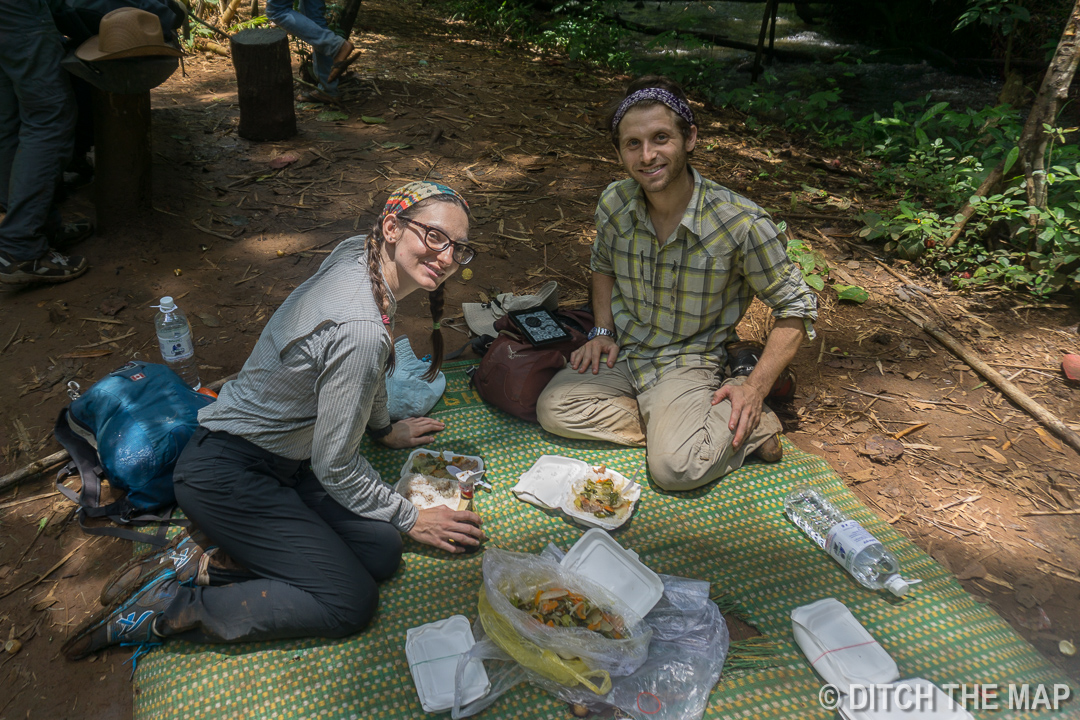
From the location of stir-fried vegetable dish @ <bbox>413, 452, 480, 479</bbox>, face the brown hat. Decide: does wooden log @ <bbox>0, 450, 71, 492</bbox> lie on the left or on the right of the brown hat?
left

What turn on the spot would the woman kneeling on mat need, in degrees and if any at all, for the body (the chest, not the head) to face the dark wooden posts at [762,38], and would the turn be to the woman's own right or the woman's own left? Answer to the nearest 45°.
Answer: approximately 45° to the woman's own left

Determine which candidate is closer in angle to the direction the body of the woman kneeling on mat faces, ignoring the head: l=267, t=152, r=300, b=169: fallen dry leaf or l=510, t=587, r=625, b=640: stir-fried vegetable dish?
the stir-fried vegetable dish

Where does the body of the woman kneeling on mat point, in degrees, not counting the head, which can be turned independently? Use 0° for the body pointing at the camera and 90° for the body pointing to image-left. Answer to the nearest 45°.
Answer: approximately 270°

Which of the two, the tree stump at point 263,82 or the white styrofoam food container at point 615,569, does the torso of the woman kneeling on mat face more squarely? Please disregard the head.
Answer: the white styrofoam food container

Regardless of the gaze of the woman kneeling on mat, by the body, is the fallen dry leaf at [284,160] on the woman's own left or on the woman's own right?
on the woman's own left

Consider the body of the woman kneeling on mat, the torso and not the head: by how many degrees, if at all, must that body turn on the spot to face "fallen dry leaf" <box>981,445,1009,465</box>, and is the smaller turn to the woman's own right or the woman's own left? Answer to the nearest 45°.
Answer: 0° — they already face it

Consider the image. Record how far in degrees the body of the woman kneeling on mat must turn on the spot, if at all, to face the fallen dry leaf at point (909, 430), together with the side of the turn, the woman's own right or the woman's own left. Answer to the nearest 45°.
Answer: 0° — they already face it
